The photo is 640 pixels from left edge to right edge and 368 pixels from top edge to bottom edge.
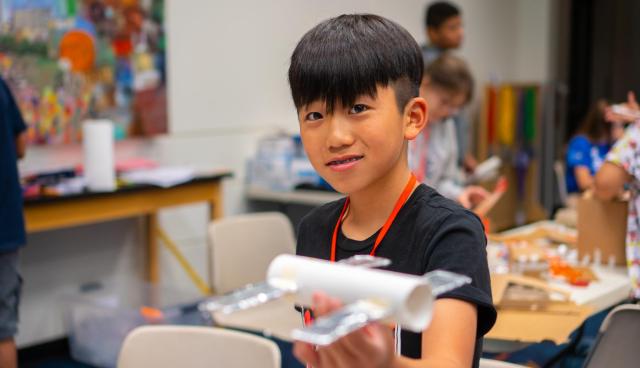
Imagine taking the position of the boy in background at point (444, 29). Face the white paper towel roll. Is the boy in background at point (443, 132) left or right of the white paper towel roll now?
left

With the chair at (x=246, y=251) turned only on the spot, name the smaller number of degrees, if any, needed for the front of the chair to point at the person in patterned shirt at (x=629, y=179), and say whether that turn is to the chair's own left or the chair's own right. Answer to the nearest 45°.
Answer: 0° — it already faces them

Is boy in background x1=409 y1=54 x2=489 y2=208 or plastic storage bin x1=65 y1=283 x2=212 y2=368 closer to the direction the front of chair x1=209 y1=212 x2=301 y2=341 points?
the boy in background

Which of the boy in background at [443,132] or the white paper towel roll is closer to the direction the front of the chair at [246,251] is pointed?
the boy in background

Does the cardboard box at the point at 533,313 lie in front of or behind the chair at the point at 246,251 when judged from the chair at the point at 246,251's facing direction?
in front
